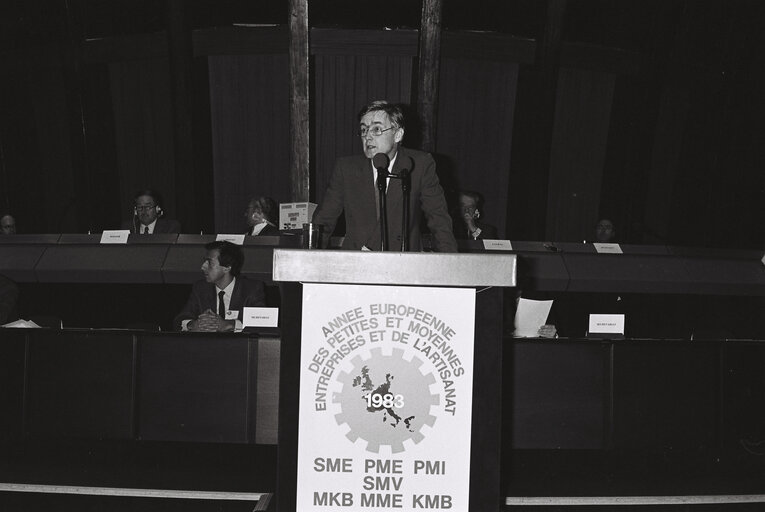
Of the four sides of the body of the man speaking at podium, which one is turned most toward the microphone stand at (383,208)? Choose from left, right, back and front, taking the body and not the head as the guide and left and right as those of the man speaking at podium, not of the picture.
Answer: front

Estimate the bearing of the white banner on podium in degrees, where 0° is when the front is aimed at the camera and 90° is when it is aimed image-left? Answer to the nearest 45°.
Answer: approximately 0°

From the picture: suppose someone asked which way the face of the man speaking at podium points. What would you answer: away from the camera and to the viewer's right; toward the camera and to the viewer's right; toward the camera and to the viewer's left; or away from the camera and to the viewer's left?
toward the camera and to the viewer's left

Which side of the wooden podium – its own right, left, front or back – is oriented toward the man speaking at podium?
back

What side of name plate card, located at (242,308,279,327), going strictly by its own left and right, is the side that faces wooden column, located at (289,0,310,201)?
back

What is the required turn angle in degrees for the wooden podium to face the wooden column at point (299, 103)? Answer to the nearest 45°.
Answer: approximately 180°
